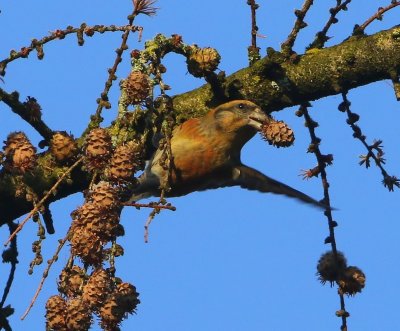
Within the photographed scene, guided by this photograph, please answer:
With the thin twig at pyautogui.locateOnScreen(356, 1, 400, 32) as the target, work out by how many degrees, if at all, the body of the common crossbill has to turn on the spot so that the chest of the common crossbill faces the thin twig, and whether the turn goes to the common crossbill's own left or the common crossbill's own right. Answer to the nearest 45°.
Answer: approximately 45° to the common crossbill's own left

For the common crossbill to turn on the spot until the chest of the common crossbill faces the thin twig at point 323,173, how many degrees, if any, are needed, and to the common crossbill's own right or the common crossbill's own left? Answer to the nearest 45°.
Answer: approximately 45° to the common crossbill's own left

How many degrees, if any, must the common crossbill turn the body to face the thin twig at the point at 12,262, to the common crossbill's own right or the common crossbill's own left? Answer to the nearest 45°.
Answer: approximately 180°

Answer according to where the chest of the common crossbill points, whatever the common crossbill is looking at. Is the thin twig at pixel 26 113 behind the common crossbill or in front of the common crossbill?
behind

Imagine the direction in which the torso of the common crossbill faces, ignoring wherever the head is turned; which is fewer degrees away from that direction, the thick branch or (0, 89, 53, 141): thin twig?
the thick branch
